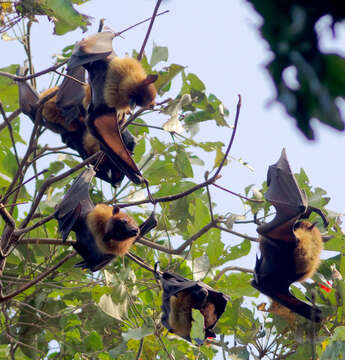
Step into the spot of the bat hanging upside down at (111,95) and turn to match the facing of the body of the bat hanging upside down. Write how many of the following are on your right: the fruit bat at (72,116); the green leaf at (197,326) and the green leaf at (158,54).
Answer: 1

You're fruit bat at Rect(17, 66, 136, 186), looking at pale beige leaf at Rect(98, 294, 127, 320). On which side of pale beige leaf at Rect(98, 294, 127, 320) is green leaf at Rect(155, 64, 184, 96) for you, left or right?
left

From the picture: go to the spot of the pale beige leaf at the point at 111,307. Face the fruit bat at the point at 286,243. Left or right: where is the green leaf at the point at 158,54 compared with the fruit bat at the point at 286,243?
left

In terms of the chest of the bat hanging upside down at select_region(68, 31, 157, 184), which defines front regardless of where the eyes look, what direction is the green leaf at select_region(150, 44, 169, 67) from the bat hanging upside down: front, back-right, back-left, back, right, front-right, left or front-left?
front-left
